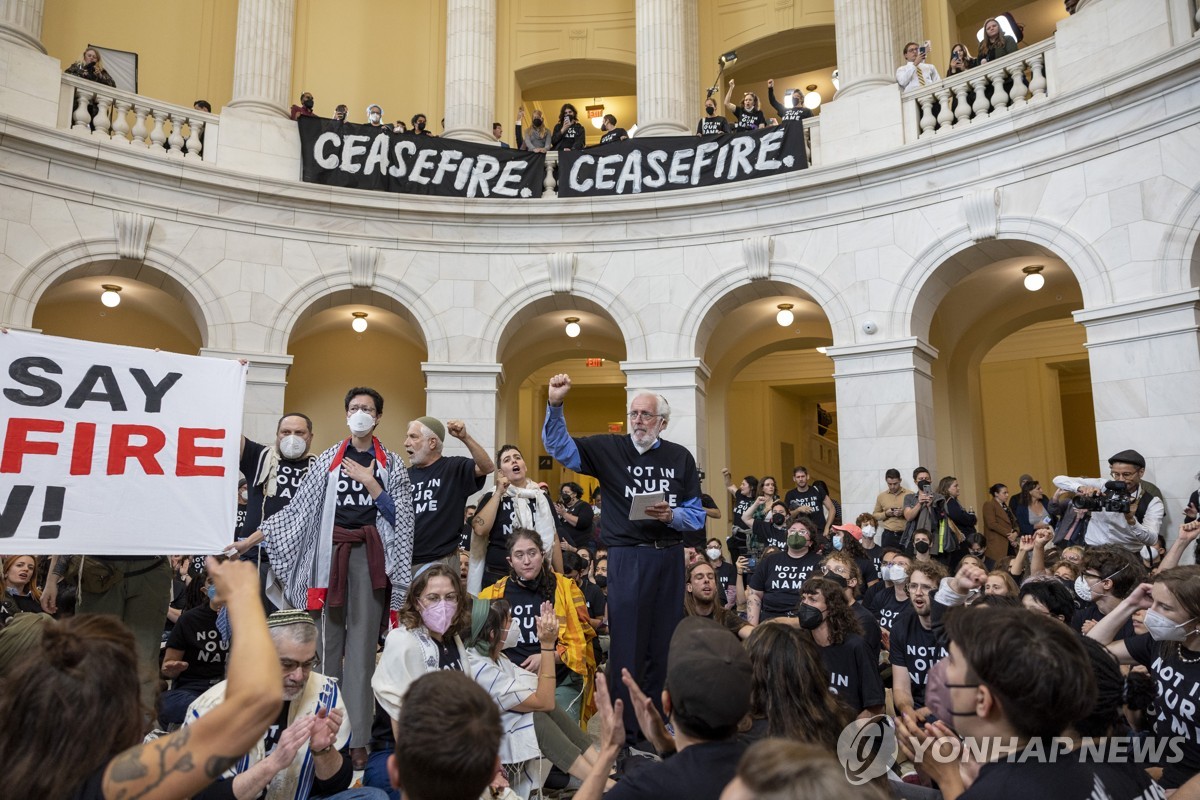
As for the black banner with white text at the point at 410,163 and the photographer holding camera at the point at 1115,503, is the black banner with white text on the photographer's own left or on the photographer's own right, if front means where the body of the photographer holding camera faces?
on the photographer's own right

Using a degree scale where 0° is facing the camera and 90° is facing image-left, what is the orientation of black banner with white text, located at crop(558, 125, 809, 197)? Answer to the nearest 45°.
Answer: approximately 0°

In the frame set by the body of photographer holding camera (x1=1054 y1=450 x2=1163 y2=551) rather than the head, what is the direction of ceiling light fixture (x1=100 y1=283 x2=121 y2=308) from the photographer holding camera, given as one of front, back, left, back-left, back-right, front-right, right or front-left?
front-right

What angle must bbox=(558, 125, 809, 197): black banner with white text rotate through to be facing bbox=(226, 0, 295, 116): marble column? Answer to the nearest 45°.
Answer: approximately 90° to its right

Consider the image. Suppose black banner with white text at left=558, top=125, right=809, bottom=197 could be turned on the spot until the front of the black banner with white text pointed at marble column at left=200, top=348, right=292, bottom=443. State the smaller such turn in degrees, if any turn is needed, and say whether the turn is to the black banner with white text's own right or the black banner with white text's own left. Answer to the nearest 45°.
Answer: approximately 90° to the black banner with white text's own right

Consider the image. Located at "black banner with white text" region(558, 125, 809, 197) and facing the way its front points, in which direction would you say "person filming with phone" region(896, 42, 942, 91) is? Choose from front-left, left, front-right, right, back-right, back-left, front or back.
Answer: left

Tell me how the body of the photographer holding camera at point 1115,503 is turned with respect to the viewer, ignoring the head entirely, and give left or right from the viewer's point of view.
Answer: facing the viewer and to the left of the viewer

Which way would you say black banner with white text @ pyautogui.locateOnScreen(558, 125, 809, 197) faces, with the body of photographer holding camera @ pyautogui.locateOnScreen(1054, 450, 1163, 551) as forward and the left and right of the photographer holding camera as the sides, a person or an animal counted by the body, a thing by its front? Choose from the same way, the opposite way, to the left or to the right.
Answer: to the left

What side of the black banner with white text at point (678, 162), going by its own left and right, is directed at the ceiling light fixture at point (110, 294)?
right

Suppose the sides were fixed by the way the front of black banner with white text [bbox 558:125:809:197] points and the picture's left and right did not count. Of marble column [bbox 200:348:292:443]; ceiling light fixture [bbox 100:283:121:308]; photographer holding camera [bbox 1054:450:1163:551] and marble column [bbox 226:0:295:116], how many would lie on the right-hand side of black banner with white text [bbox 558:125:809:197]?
3

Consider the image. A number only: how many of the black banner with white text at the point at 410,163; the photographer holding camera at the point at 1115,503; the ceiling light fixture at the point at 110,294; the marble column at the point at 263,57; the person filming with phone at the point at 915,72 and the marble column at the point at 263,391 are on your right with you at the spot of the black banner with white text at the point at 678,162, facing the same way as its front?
4
